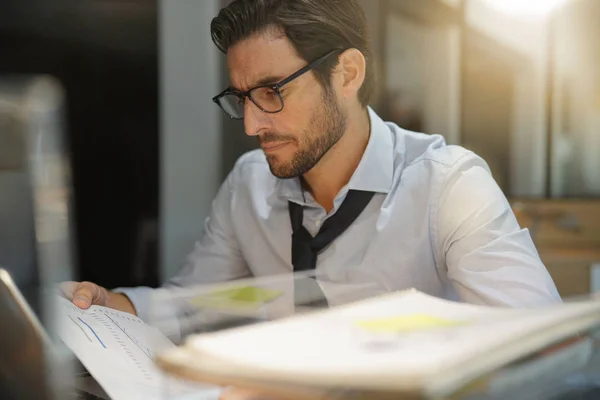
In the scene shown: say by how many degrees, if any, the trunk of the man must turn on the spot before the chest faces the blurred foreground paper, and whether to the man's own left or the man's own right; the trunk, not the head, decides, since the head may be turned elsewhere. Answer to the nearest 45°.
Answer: approximately 45° to the man's own left

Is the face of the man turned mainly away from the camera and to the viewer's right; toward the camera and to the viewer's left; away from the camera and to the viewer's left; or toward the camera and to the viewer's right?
toward the camera and to the viewer's left
